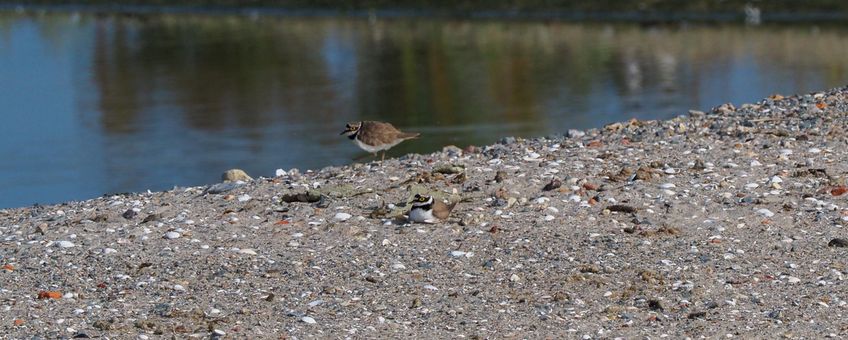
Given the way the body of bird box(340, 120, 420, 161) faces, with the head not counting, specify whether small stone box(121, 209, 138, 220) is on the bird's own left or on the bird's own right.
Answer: on the bird's own left

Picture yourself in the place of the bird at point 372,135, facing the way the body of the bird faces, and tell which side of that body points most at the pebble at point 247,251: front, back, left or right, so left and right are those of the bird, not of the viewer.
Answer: left

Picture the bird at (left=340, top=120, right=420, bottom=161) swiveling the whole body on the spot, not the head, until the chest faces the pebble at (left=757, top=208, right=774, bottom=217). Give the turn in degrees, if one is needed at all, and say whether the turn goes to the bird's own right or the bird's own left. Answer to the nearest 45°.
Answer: approximately 135° to the bird's own left

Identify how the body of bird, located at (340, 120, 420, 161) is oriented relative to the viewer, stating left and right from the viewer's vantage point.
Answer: facing to the left of the viewer

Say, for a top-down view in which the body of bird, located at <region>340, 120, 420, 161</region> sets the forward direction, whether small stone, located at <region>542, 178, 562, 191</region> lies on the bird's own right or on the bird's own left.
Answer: on the bird's own left

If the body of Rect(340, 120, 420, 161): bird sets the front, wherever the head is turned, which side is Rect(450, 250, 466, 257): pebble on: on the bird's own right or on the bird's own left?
on the bird's own left

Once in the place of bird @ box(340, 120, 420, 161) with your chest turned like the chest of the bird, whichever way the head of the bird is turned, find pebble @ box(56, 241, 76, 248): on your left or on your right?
on your left

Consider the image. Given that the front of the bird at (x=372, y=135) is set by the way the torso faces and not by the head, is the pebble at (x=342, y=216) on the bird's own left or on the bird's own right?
on the bird's own left
